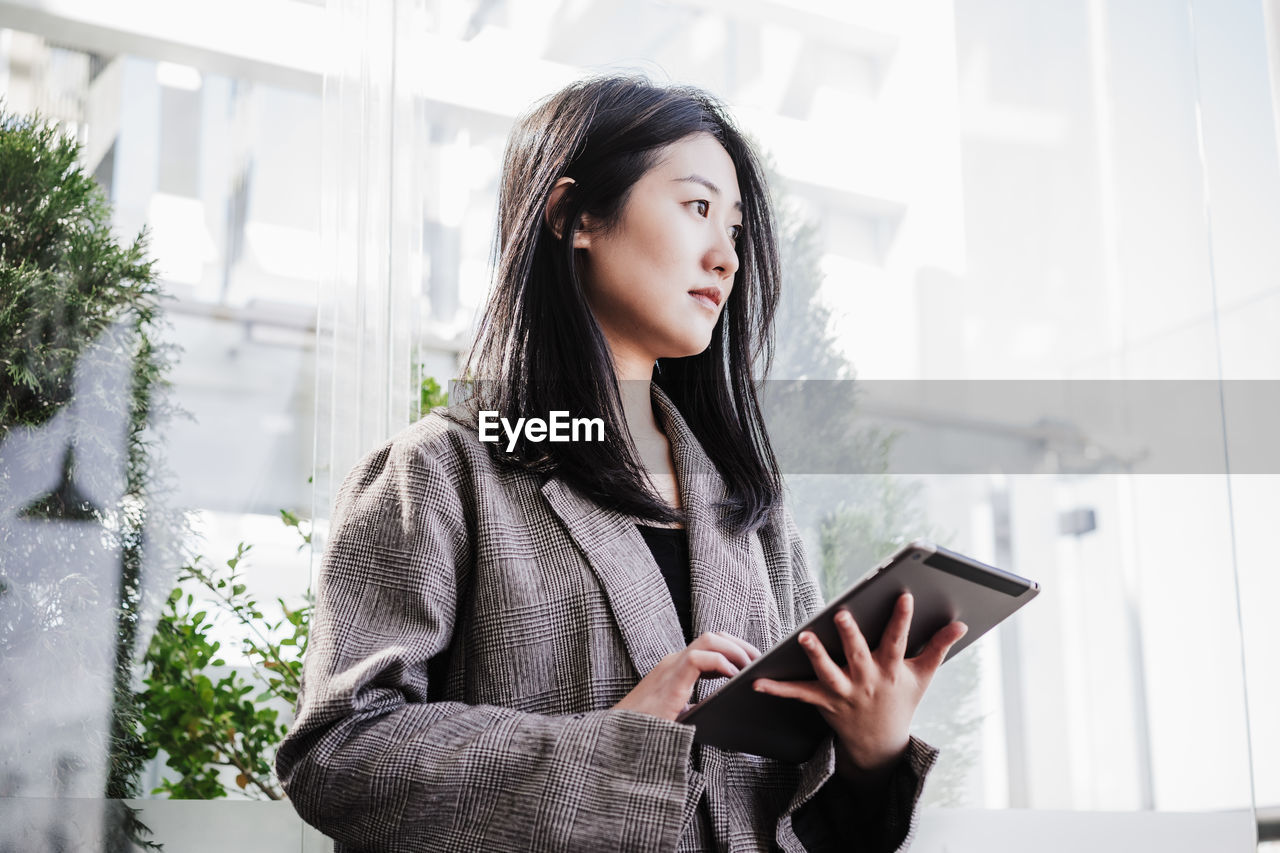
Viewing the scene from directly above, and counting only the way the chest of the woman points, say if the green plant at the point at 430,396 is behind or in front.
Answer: behind

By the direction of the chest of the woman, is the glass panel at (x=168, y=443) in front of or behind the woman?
behind

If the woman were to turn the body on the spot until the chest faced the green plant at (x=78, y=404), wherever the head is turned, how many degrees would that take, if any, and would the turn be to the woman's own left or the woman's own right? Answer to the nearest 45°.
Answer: approximately 180°

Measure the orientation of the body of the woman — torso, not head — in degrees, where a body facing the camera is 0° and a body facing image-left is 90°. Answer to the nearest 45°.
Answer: approximately 315°
